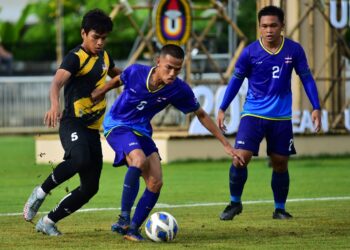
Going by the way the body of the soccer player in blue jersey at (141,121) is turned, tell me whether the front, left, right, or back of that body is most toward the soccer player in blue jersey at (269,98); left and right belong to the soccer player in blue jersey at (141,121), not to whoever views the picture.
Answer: left

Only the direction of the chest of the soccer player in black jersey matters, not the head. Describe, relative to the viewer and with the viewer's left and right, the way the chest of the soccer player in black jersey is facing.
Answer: facing the viewer and to the right of the viewer

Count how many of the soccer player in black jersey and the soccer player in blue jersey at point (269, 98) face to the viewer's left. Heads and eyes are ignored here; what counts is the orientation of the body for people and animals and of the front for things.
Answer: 0

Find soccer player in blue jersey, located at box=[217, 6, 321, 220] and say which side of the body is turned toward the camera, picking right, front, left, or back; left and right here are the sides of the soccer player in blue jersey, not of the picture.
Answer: front

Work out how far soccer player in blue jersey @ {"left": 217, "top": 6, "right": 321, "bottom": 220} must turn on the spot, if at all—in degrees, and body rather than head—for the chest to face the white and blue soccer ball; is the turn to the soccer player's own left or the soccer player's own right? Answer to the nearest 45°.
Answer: approximately 45° to the soccer player's own right

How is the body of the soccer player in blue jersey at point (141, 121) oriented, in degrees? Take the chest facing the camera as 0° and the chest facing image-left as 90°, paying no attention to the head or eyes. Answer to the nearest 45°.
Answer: approximately 315°

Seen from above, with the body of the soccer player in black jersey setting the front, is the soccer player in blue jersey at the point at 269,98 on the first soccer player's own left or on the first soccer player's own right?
on the first soccer player's own left

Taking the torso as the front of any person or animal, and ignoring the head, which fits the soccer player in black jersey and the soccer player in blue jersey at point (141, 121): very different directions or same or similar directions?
same or similar directions

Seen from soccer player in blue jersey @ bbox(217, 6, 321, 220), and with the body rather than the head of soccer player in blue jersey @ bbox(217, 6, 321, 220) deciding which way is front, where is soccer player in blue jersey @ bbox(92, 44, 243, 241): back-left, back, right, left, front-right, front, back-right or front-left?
front-right

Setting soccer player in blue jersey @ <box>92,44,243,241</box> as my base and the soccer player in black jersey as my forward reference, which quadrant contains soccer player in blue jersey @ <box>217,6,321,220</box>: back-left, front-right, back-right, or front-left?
back-right

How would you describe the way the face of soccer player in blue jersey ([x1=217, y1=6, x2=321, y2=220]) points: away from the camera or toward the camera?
toward the camera

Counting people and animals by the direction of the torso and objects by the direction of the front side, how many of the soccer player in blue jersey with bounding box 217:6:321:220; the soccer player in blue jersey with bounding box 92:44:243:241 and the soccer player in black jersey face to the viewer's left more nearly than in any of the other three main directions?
0
